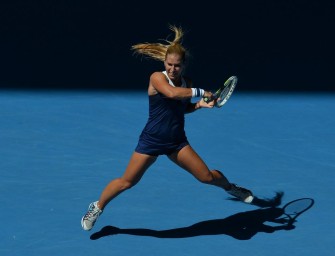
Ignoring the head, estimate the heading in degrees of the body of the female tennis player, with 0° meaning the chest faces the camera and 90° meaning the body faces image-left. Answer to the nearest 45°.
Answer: approximately 315°

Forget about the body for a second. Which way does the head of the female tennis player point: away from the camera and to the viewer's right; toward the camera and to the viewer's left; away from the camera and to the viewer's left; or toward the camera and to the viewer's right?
toward the camera and to the viewer's right
